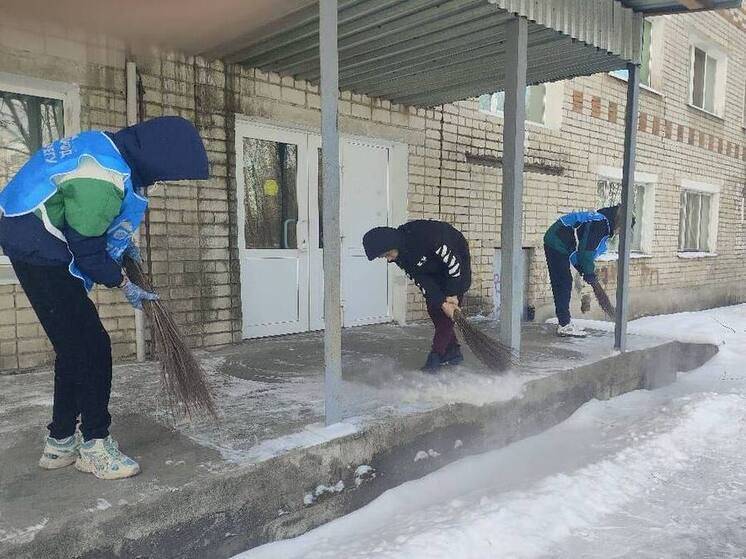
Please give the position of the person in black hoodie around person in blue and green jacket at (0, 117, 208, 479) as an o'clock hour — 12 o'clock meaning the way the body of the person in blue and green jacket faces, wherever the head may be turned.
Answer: The person in black hoodie is roughly at 11 o'clock from the person in blue and green jacket.

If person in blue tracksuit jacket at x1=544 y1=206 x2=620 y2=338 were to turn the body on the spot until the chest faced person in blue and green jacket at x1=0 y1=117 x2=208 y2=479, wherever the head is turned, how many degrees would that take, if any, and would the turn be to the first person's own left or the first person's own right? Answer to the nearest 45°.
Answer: approximately 90° to the first person's own right

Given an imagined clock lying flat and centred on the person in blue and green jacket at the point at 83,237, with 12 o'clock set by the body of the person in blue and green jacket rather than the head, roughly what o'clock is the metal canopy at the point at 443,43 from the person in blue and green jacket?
The metal canopy is roughly at 11 o'clock from the person in blue and green jacket.

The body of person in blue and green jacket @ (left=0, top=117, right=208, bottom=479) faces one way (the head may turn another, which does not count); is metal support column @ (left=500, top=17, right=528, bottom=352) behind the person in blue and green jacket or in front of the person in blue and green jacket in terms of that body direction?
in front

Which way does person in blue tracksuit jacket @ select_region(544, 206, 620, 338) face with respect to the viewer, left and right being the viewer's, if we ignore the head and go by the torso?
facing to the right of the viewer

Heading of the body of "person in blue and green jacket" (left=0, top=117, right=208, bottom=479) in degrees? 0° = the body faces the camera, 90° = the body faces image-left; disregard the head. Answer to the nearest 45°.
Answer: approximately 270°

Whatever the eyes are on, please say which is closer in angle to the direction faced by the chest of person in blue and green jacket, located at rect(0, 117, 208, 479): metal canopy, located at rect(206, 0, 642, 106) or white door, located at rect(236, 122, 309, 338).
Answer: the metal canopy

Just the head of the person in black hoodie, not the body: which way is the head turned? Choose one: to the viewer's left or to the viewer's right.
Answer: to the viewer's left

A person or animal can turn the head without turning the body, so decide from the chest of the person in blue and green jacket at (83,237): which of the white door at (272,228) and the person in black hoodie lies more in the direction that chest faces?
the person in black hoodie

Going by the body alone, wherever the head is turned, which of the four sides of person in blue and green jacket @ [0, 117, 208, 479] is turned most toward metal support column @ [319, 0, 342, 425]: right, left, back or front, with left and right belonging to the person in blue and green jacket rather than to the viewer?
front
